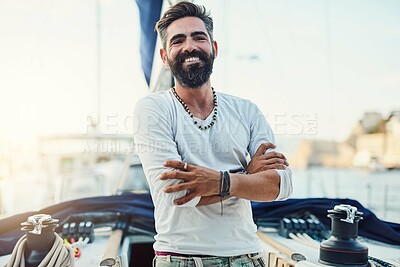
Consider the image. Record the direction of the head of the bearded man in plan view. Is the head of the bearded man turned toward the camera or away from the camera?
toward the camera

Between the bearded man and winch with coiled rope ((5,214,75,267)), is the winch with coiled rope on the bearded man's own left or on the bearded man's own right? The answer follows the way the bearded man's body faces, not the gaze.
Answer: on the bearded man's own right

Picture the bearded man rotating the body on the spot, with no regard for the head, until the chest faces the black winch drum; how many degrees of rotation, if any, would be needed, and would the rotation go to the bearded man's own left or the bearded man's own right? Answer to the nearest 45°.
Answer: approximately 90° to the bearded man's own left

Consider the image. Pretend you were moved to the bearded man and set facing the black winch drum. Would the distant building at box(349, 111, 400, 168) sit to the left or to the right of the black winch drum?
left

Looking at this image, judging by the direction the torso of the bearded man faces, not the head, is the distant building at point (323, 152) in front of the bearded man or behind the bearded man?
behind

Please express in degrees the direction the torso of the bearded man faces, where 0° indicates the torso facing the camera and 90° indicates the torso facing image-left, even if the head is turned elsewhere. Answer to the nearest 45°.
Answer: approximately 0°
